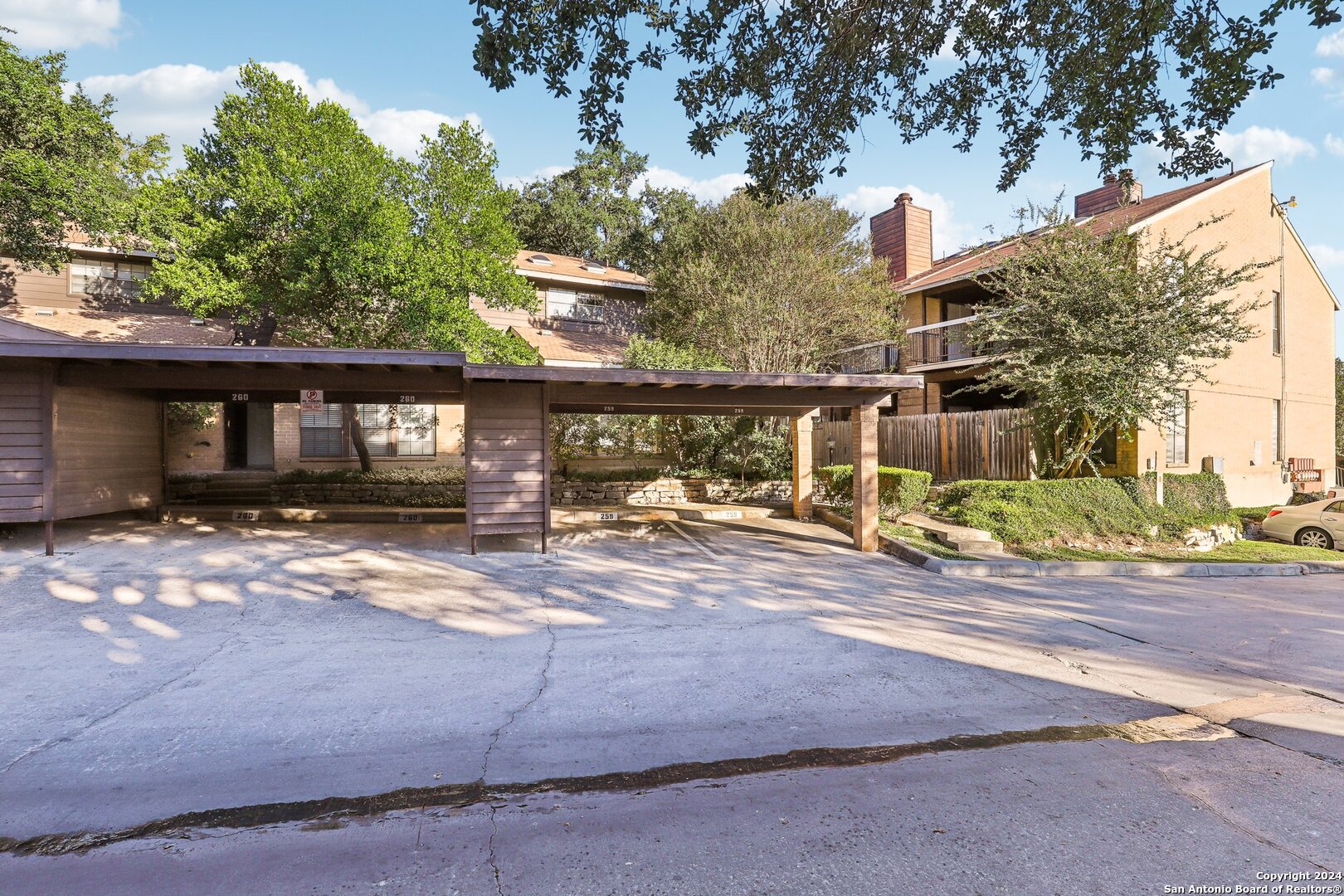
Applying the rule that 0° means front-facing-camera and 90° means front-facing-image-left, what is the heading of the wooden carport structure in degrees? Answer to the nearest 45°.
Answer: approximately 0°

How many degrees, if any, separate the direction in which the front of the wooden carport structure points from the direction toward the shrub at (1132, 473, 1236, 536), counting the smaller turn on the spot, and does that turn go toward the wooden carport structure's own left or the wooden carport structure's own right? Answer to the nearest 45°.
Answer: approximately 90° to the wooden carport structure's own left

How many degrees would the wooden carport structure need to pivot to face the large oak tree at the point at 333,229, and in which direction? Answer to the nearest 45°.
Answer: approximately 180°

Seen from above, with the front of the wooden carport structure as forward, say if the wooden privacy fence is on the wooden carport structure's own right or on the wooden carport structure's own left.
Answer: on the wooden carport structure's own left

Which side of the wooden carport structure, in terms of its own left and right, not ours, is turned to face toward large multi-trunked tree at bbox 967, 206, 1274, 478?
left
